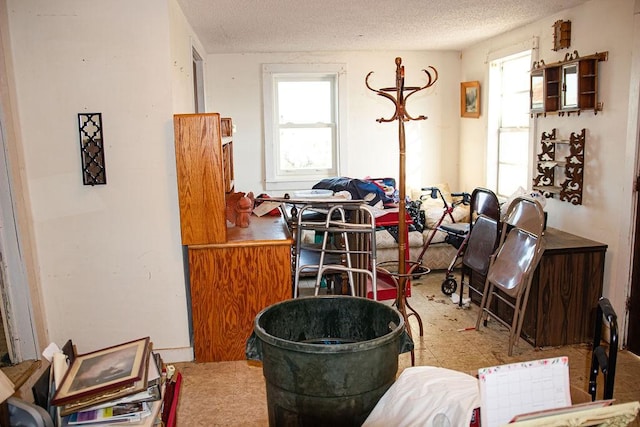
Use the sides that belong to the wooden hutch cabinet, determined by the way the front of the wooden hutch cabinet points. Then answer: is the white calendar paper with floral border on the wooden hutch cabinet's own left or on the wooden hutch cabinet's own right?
on the wooden hutch cabinet's own right

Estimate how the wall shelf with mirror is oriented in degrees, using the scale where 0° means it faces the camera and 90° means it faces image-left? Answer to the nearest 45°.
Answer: approximately 45°

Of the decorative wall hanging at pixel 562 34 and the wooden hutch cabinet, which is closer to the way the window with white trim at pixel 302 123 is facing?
the wooden hutch cabinet

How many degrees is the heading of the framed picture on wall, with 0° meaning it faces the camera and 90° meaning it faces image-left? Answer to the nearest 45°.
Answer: approximately 45°

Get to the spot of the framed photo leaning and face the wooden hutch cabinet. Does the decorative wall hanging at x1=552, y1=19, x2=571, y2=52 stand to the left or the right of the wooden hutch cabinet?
right

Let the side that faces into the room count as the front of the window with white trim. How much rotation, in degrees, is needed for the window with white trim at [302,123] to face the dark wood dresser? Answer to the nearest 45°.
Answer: approximately 45° to its left

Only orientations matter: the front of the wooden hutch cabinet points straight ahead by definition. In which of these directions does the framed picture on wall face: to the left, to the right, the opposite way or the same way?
the opposite way

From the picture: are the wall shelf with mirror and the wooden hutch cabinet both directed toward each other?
yes
